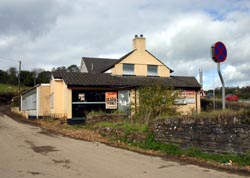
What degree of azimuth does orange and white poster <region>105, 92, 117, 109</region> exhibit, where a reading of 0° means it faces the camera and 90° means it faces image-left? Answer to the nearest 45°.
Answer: approximately 0°

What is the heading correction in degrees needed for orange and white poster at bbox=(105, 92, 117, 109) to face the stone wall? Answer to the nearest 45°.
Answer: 0° — it already faces it

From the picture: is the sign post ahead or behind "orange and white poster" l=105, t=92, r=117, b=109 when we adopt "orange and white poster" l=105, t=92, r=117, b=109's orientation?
ahead

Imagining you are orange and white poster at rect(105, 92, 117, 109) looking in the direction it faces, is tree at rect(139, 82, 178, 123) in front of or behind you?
in front
